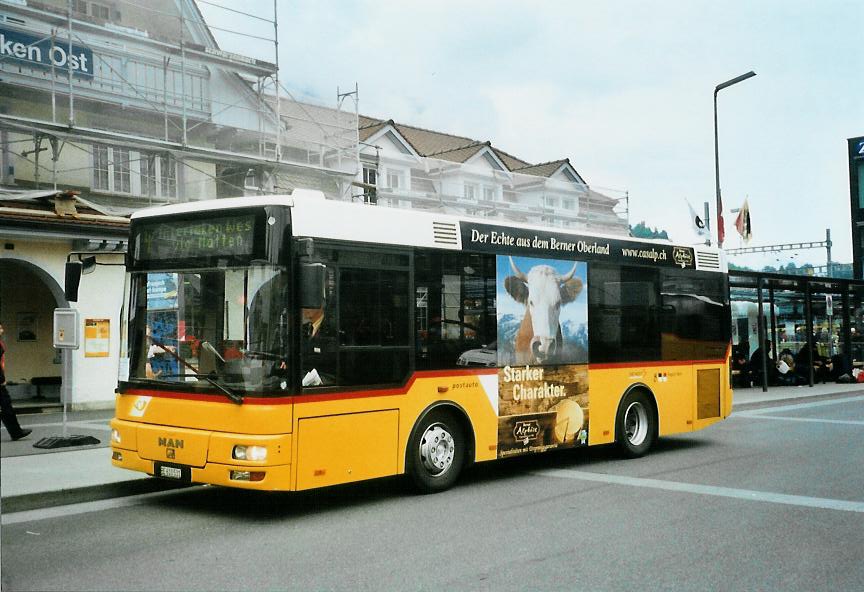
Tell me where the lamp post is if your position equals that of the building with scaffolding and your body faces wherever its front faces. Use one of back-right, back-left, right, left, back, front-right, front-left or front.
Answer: front-left

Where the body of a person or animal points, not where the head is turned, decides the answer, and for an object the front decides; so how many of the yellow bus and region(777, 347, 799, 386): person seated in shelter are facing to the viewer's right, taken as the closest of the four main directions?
0

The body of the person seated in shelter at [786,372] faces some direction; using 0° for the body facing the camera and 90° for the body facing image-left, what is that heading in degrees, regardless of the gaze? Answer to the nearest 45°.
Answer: approximately 0°

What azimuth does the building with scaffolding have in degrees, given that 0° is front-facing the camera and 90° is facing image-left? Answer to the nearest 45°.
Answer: approximately 315°

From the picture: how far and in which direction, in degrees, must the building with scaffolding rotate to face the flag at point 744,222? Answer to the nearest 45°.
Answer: approximately 45° to its left

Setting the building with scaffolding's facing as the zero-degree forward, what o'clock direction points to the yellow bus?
The yellow bus is roughly at 1 o'clock from the building with scaffolding.

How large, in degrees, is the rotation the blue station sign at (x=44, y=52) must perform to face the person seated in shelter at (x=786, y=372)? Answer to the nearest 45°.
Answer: approximately 45° to its left

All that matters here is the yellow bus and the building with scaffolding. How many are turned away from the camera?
0

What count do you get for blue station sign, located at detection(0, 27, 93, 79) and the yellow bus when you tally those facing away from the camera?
0

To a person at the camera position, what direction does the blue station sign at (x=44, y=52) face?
facing the viewer and to the right of the viewer

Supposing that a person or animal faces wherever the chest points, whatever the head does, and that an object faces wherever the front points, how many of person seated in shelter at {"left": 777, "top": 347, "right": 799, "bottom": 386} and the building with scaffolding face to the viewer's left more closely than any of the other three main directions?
0

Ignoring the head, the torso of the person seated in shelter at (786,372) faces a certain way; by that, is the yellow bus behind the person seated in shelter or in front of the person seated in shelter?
in front
